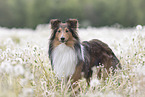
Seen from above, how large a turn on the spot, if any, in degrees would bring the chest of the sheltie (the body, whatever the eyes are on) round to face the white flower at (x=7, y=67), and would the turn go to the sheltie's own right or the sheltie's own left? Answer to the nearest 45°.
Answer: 0° — it already faces it

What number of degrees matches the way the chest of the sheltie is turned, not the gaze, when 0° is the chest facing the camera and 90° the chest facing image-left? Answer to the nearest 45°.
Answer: approximately 45°
